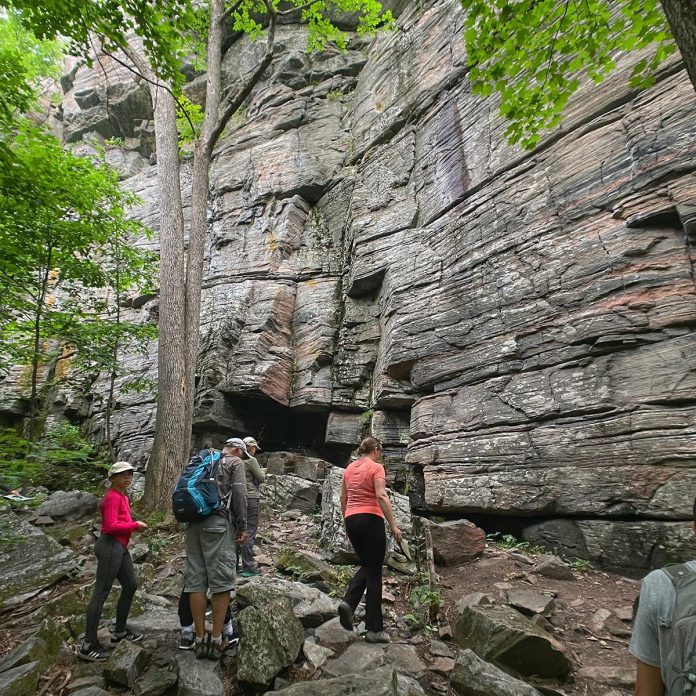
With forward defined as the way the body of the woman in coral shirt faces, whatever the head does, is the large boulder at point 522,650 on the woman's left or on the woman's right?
on the woman's right

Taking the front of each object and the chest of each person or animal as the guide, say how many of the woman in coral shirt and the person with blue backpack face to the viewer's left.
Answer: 0

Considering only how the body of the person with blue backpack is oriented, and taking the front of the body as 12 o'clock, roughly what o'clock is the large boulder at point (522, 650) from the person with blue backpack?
The large boulder is roughly at 2 o'clock from the person with blue backpack.

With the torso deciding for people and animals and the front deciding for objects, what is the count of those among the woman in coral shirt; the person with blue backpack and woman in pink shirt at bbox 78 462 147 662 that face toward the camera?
0

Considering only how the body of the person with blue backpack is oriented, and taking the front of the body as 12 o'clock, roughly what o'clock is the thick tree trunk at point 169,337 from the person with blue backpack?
The thick tree trunk is roughly at 10 o'clock from the person with blue backpack.

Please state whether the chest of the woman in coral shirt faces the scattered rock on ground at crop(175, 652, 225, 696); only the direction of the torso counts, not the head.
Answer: no

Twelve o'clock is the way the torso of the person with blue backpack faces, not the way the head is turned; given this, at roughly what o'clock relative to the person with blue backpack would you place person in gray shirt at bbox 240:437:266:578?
The person in gray shirt is roughly at 11 o'clock from the person with blue backpack.

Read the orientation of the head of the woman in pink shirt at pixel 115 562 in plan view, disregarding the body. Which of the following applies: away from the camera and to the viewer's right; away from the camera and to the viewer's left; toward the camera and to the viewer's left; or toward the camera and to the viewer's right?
toward the camera and to the viewer's right

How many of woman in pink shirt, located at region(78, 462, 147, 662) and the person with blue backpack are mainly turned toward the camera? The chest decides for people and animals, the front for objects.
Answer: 0

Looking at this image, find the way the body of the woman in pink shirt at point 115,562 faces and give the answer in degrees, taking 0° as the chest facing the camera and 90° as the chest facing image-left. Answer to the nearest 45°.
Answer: approximately 270°

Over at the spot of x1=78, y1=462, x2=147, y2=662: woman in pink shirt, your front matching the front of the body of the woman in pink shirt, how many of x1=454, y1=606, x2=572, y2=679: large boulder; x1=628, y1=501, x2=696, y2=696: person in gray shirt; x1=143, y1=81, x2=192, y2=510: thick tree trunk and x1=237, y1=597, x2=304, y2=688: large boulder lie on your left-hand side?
1

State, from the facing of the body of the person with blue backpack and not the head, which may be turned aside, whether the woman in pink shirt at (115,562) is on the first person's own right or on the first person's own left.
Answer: on the first person's own left

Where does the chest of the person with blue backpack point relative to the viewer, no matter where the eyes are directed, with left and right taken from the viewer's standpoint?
facing away from the viewer and to the right of the viewer

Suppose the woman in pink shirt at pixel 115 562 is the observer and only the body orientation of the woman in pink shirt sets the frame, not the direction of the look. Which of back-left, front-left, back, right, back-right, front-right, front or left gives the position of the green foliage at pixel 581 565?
front

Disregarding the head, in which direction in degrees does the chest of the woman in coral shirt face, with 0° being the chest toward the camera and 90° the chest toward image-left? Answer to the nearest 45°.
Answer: approximately 225°
